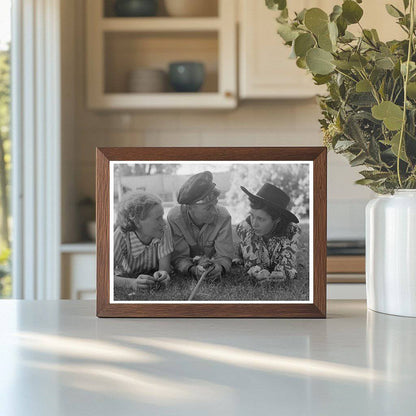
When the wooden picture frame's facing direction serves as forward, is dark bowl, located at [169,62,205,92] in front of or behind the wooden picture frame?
behind

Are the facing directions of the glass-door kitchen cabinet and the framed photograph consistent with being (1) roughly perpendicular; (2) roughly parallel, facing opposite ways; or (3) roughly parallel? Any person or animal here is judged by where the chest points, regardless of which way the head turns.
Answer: roughly parallel

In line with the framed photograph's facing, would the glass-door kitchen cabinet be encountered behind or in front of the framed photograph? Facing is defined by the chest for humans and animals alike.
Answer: behind

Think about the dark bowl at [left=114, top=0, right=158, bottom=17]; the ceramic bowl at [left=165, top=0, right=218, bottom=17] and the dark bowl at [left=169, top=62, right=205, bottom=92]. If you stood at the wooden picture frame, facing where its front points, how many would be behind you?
3

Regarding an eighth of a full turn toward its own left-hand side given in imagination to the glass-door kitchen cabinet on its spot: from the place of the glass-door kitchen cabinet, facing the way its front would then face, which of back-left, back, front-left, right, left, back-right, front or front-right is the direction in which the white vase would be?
front-right

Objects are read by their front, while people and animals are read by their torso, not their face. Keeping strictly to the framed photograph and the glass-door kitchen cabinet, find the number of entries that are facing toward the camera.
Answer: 2

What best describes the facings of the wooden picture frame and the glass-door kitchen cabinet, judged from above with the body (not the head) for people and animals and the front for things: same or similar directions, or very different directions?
same or similar directions

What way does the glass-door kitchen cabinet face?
toward the camera

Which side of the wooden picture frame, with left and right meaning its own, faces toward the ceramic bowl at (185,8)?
back

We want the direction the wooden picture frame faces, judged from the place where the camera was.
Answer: facing the viewer

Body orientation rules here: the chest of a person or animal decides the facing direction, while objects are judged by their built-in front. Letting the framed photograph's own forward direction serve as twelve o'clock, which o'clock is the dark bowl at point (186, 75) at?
The dark bowl is roughly at 6 o'clock from the framed photograph.

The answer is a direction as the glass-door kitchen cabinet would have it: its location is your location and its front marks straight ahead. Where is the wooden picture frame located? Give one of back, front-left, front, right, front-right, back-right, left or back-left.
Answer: front
